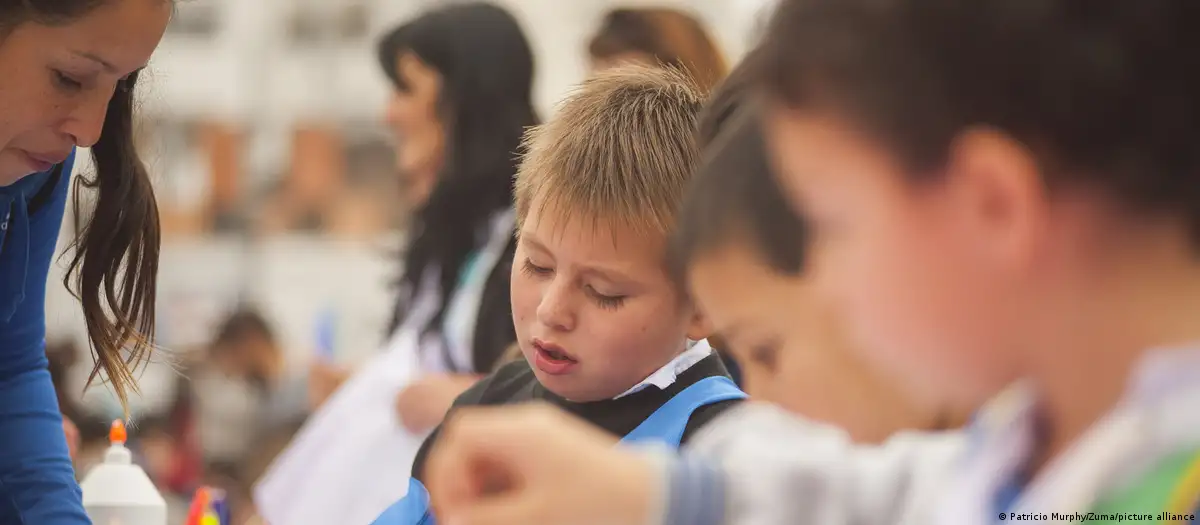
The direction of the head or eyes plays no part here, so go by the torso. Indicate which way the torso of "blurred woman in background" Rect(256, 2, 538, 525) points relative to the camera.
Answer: to the viewer's left

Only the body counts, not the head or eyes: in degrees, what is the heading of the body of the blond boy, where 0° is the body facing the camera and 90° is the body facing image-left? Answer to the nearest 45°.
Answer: approximately 45°

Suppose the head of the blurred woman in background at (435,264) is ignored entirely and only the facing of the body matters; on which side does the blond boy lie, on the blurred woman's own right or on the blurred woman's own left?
on the blurred woman's own left

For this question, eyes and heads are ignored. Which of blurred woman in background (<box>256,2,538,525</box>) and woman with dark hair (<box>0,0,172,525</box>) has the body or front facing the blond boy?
the woman with dark hair

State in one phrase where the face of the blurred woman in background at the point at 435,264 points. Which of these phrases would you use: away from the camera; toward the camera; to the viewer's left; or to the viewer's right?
to the viewer's left

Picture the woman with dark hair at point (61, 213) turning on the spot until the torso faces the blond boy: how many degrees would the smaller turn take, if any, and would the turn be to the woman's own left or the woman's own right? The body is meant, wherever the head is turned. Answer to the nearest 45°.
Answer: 0° — they already face them

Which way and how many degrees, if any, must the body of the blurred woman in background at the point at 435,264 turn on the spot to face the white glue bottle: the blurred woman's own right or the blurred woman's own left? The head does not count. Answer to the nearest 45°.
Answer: approximately 45° to the blurred woman's own left

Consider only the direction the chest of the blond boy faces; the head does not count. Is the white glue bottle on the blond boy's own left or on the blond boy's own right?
on the blond boy's own right

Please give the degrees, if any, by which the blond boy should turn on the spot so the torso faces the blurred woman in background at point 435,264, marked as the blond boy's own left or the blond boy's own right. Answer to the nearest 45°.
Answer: approximately 135° to the blond boy's own right

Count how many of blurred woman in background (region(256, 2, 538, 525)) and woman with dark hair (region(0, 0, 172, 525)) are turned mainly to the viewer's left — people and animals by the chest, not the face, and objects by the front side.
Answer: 1
